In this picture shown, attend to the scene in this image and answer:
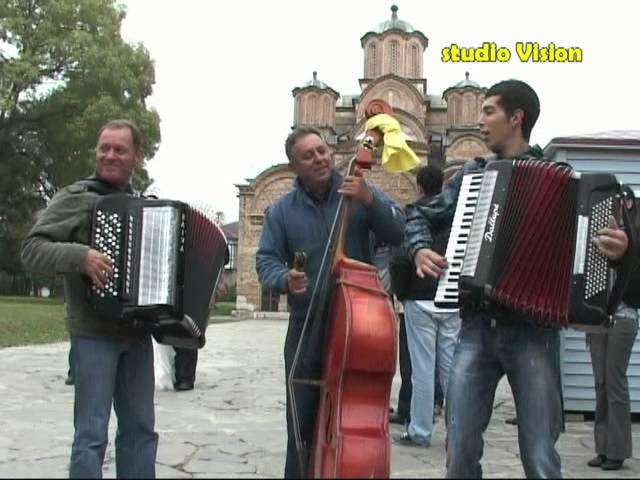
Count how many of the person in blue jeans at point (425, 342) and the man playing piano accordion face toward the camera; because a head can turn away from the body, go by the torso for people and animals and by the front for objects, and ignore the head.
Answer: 1

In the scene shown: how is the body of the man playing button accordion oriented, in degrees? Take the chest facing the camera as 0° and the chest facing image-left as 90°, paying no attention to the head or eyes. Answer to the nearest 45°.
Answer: approximately 315°

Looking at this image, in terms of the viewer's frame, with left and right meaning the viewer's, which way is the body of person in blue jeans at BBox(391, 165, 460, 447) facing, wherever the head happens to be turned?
facing away from the viewer and to the left of the viewer

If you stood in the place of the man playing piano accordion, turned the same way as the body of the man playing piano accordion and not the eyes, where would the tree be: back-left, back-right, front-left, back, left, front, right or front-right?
back-right

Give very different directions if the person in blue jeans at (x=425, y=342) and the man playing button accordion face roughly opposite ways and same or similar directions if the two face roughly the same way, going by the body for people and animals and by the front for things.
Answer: very different directions

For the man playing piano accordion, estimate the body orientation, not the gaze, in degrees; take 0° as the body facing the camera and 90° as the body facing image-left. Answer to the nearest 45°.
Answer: approximately 0°

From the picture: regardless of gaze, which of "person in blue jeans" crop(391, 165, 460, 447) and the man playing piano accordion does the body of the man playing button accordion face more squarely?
the man playing piano accordion

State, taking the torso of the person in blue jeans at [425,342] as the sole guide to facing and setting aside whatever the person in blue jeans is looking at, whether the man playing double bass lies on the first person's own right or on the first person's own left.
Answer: on the first person's own left

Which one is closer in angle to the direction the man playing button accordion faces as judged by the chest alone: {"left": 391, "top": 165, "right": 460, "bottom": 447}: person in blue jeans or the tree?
the person in blue jeans

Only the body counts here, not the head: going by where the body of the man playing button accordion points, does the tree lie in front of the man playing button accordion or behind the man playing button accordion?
behind

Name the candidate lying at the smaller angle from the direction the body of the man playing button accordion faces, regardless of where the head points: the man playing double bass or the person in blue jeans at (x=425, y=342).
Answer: the man playing double bass
